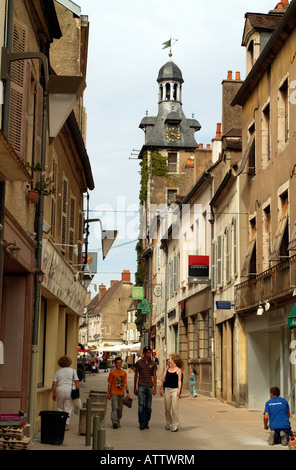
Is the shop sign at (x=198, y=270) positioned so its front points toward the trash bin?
yes

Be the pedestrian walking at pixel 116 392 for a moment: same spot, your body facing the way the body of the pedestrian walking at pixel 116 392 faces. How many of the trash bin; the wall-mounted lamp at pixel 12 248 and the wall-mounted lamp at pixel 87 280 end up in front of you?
2

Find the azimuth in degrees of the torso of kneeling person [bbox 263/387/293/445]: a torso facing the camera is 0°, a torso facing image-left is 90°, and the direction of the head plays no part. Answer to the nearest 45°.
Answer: approximately 180°

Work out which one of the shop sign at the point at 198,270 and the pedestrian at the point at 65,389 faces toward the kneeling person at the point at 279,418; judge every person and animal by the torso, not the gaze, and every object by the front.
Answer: the shop sign

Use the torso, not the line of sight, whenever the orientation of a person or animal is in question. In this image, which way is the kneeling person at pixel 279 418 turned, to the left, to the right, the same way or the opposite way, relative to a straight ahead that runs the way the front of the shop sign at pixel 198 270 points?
the opposite way

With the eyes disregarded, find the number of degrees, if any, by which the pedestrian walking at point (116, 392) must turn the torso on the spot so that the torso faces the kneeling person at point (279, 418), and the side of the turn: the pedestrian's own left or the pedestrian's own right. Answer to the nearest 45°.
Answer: approximately 45° to the pedestrian's own left

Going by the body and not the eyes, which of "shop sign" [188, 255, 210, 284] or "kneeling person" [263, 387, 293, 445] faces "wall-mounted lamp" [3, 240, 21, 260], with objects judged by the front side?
the shop sign
